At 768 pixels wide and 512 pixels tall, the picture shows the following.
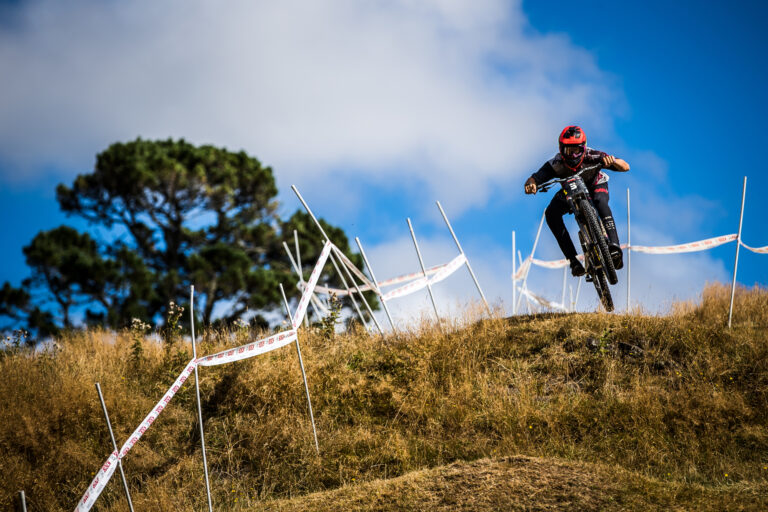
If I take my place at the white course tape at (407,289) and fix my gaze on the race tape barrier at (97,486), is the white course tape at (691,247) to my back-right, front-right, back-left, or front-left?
back-left

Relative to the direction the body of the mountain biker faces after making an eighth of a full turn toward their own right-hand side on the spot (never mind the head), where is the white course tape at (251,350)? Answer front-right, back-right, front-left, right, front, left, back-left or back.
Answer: front

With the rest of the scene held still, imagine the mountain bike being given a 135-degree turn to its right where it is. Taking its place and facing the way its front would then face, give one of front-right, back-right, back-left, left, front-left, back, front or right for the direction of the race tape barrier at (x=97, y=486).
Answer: left

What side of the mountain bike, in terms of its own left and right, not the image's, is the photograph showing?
front

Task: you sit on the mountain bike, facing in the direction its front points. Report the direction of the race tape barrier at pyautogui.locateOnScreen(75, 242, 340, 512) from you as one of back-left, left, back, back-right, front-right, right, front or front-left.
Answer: front-right

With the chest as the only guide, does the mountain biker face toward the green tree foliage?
no

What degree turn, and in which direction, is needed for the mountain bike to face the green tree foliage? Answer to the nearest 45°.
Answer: approximately 135° to its right

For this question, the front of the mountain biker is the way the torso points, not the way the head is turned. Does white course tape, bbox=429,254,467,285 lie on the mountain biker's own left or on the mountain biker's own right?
on the mountain biker's own right

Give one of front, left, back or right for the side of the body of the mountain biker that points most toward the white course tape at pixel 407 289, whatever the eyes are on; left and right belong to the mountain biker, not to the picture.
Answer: right

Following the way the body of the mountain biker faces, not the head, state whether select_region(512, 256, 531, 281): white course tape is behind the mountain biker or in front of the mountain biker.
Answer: behind

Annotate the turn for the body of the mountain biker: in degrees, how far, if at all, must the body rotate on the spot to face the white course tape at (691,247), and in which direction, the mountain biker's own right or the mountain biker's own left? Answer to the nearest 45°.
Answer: approximately 135° to the mountain biker's own left
